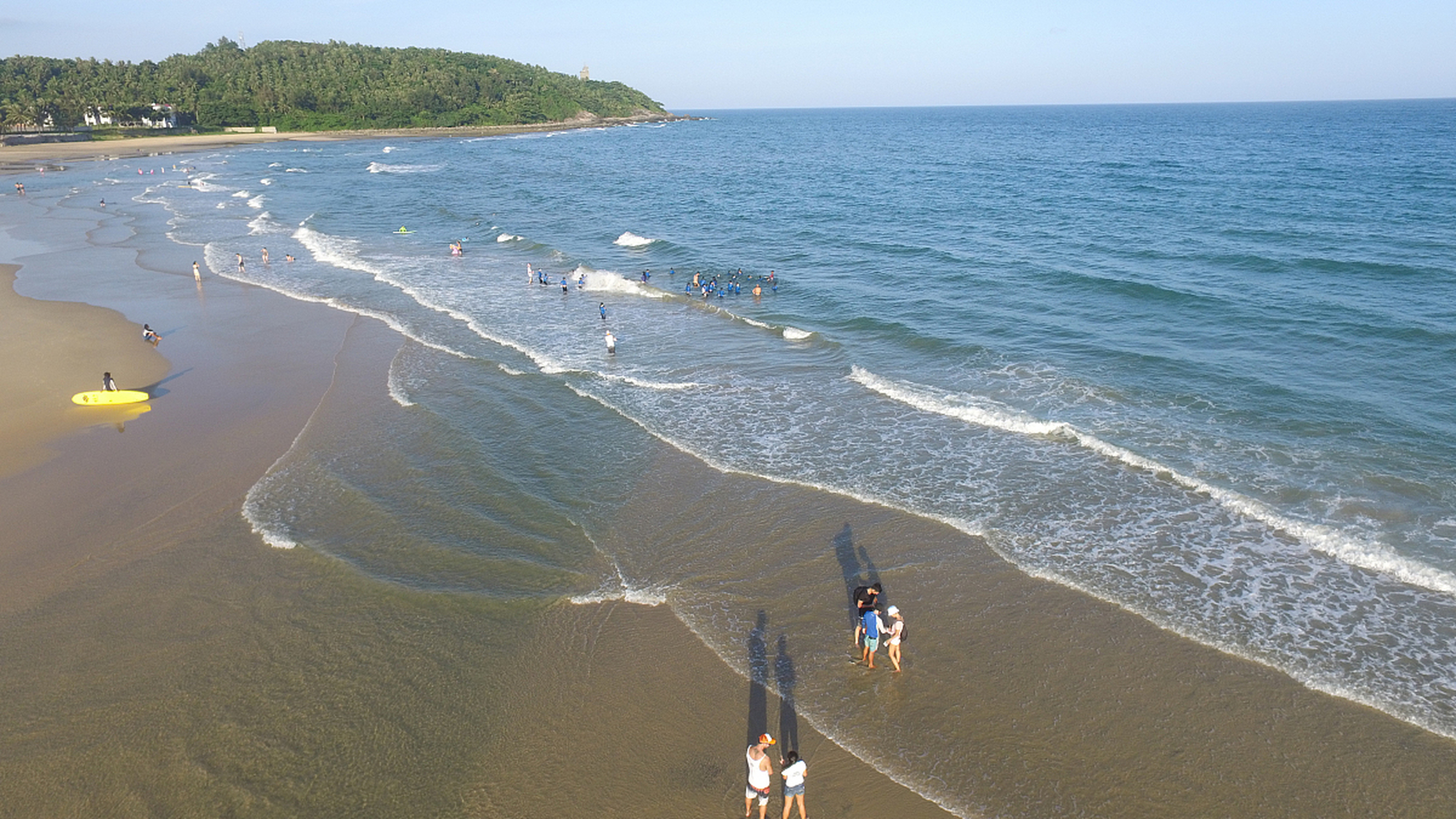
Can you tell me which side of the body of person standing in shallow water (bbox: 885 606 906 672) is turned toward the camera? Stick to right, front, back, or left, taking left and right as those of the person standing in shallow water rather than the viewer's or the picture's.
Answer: left

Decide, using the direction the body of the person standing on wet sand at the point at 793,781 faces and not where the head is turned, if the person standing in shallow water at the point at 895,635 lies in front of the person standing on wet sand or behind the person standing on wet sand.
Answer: in front

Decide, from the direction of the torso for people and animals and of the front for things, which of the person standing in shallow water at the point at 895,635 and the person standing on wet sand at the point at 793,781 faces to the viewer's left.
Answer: the person standing in shallow water

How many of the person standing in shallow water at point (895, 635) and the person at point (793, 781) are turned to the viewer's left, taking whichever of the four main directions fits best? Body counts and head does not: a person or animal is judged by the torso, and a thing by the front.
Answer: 1

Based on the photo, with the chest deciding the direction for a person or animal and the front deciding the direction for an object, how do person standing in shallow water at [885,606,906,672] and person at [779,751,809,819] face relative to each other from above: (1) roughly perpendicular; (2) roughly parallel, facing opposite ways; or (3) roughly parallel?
roughly perpendicular

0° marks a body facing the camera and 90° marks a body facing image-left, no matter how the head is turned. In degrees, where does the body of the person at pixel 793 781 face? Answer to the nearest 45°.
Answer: approximately 180°

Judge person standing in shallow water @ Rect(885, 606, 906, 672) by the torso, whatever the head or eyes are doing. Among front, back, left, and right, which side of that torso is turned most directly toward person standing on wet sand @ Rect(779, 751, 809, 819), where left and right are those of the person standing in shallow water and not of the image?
left
